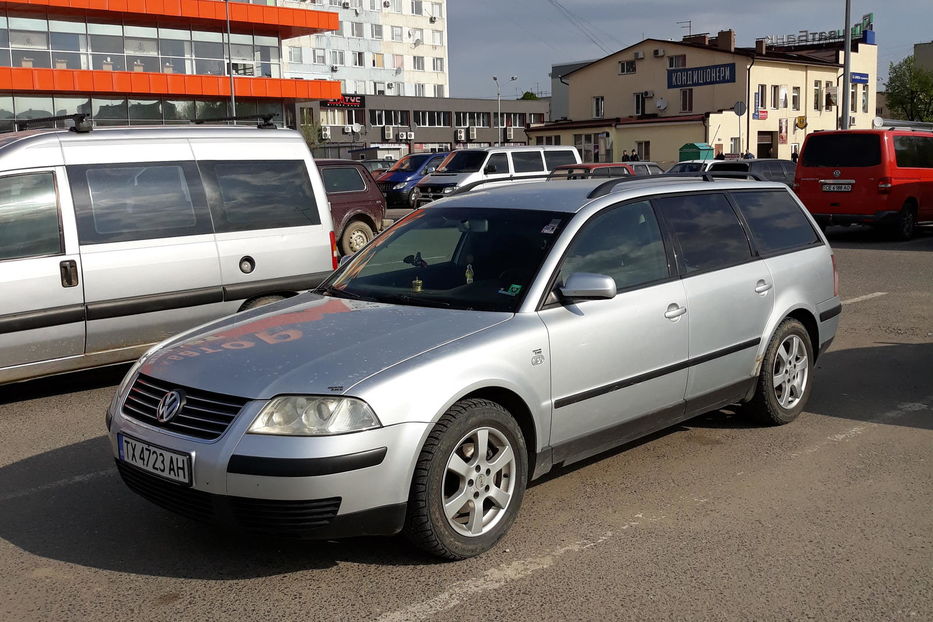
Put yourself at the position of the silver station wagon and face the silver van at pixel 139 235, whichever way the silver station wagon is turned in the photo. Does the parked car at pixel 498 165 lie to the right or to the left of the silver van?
right

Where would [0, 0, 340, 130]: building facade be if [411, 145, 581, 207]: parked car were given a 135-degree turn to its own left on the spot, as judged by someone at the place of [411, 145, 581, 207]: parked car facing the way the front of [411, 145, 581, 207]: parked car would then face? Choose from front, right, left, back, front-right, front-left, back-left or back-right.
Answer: back-left

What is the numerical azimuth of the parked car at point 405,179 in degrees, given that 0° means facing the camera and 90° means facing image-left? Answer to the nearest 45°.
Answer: approximately 45°

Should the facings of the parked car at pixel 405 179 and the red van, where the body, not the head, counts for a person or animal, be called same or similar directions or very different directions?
very different directions

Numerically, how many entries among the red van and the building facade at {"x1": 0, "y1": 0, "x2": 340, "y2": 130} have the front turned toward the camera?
1

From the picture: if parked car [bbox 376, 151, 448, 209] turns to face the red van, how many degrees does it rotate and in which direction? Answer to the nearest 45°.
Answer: approximately 90° to its left

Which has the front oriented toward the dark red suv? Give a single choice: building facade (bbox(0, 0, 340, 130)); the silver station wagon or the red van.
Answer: the building facade

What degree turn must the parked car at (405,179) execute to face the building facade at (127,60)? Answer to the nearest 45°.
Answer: approximately 90° to its right
